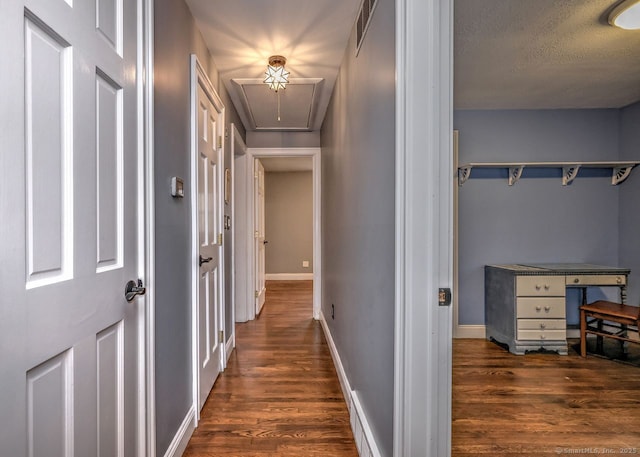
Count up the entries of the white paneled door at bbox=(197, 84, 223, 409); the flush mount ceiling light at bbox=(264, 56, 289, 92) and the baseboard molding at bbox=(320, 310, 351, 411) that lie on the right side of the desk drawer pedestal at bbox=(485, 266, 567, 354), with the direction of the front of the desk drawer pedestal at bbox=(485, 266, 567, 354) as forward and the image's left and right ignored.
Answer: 3

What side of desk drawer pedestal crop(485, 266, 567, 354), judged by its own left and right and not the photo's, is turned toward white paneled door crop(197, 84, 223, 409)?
right

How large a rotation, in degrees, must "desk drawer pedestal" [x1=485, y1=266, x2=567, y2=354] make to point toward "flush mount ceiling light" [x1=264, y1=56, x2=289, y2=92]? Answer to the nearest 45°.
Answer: approximately 90° to its right

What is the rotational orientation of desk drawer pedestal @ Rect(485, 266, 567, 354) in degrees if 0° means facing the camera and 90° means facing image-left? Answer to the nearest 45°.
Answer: approximately 315°

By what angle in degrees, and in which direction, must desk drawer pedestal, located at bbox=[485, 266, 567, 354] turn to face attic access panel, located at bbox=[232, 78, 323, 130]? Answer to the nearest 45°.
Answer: approximately 90° to its right

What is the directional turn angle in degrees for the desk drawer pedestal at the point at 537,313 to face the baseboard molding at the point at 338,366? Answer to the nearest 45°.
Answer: approximately 90° to its right

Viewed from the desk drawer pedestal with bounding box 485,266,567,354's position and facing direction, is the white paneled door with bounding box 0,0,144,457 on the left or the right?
on its right

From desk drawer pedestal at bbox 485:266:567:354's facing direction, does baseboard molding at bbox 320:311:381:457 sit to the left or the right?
on its right
